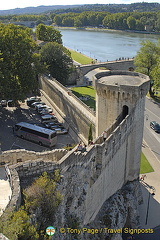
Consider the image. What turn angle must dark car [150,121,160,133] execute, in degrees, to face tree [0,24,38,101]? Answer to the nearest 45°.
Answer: approximately 135° to its right

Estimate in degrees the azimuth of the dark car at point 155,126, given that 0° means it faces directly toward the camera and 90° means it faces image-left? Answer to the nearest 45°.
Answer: approximately 315°

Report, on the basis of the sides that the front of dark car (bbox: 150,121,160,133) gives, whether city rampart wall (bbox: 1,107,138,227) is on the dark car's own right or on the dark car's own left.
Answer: on the dark car's own right
